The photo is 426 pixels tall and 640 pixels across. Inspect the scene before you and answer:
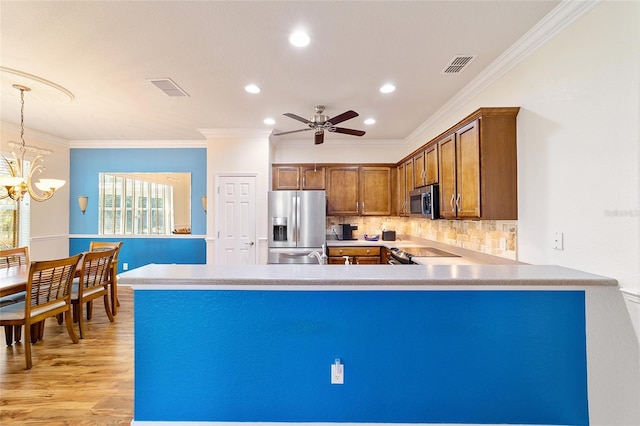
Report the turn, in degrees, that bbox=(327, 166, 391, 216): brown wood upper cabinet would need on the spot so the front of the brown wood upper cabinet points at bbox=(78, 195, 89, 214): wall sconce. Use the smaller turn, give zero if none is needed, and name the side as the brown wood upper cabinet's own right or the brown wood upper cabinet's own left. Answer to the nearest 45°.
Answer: approximately 90° to the brown wood upper cabinet's own right

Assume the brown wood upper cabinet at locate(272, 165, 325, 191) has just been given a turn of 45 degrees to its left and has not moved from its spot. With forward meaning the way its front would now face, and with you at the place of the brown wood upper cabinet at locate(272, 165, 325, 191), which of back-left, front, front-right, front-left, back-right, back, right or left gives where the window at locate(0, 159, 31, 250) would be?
back-right

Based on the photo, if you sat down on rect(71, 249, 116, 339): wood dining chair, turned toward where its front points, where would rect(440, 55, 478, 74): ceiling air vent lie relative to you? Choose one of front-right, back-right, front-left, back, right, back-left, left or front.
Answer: back

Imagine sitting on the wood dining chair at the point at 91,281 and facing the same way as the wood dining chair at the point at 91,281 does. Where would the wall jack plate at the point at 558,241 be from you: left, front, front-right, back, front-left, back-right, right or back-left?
back

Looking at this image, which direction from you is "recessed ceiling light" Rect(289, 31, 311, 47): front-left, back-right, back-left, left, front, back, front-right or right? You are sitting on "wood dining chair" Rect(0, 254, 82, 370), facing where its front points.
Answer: back

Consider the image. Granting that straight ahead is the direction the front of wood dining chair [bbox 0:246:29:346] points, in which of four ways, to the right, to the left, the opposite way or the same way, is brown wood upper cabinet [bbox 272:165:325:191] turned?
to the right

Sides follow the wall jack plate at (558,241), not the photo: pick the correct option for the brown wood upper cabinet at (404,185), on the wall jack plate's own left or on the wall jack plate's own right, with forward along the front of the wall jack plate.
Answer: on the wall jack plate's own right

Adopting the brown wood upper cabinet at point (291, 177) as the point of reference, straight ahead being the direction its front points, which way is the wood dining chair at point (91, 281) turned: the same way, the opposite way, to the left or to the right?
to the right

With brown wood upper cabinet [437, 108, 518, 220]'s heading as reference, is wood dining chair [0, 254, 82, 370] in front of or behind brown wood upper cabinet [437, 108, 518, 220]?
in front

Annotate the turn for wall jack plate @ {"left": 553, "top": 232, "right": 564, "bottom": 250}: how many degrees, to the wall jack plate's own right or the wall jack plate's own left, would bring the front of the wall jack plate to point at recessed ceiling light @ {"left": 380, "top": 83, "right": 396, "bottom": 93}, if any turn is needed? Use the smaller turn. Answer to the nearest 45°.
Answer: approximately 45° to the wall jack plate's own right

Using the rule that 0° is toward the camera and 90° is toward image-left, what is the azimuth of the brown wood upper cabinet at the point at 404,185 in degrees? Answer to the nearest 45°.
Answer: approximately 90°
